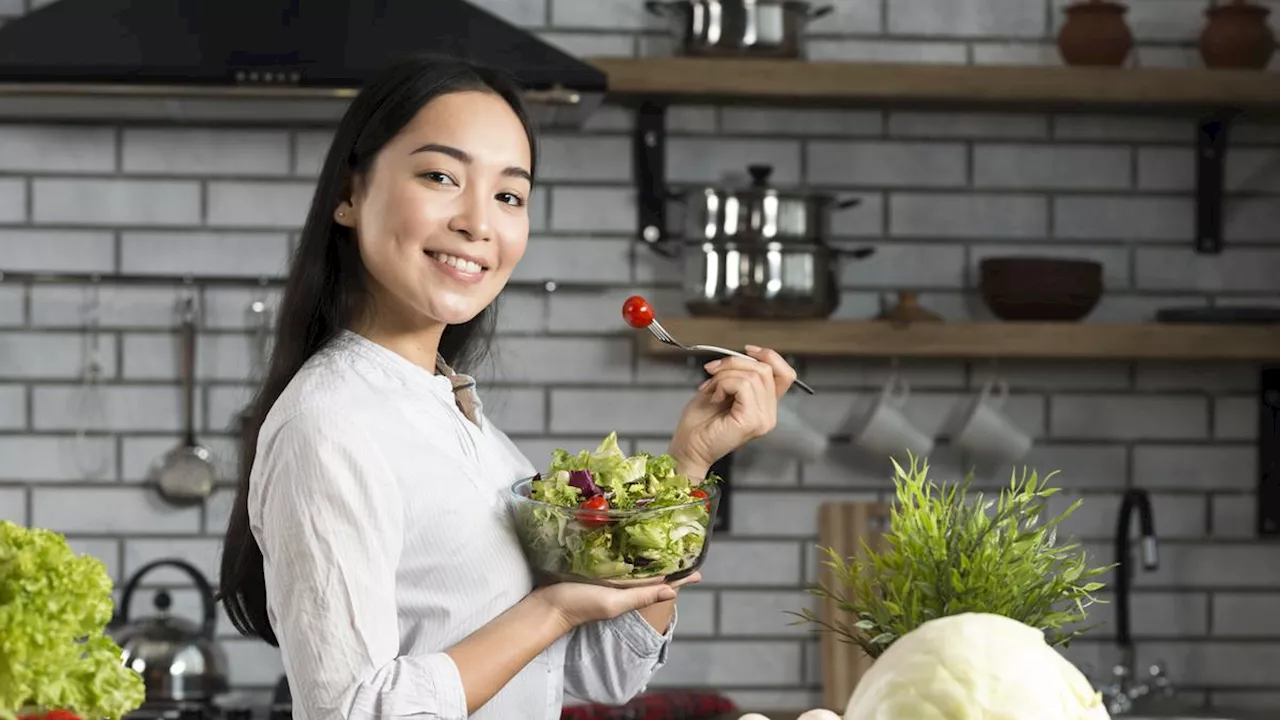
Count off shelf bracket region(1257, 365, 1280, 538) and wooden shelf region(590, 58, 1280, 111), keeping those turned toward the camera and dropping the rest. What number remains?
2

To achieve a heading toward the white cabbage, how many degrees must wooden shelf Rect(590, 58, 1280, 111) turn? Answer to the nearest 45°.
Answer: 0° — it already faces it

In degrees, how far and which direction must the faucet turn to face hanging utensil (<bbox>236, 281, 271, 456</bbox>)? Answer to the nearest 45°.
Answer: approximately 135° to its right

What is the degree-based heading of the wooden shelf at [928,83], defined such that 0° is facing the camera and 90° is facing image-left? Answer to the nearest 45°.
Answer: approximately 0°

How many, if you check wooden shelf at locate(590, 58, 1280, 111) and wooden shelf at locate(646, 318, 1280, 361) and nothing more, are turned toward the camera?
2

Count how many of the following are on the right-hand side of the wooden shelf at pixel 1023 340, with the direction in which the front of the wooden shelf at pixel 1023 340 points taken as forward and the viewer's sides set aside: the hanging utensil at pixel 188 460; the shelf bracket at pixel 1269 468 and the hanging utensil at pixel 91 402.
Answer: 2

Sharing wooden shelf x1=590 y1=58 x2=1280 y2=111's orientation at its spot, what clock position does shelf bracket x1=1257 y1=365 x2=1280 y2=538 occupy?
The shelf bracket is roughly at 8 o'clock from the wooden shelf.

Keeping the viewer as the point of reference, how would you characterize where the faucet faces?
facing the viewer and to the right of the viewer

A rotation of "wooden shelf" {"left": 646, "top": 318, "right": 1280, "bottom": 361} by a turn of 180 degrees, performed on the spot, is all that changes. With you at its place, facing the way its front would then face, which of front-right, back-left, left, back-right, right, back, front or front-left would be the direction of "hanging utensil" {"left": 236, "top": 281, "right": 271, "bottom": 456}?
left

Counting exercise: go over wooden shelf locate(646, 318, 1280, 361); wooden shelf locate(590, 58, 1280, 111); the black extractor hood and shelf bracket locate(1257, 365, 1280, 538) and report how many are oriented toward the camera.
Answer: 4

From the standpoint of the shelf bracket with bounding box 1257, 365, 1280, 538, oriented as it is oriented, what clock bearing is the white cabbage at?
The white cabbage is roughly at 12 o'clock from the shelf bracket.

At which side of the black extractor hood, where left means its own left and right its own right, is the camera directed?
front

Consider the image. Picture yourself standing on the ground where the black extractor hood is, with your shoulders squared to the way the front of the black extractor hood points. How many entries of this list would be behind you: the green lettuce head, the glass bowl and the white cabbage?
0

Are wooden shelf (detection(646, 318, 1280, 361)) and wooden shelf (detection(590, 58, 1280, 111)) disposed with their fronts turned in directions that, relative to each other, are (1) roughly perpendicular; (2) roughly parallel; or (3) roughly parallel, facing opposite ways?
roughly parallel

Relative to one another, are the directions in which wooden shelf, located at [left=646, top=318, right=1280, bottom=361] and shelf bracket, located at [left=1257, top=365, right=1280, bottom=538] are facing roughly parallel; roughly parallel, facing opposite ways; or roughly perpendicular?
roughly parallel

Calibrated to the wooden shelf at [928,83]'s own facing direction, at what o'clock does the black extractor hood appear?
The black extractor hood is roughly at 2 o'clock from the wooden shelf.
